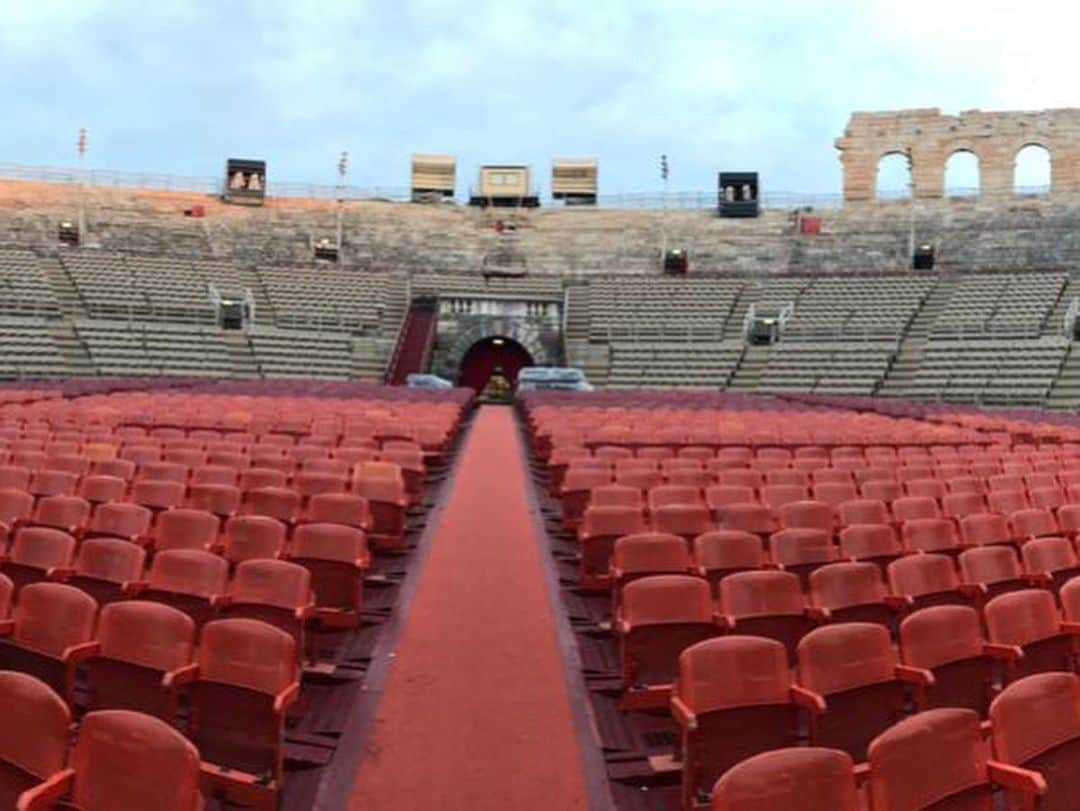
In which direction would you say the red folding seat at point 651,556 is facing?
toward the camera

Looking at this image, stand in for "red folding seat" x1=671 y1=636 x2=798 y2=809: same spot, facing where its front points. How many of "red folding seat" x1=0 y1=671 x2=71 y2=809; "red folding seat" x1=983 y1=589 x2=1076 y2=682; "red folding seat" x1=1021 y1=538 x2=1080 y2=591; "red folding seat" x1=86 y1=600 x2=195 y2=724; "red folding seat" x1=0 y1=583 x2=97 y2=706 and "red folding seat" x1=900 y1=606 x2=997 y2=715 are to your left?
3

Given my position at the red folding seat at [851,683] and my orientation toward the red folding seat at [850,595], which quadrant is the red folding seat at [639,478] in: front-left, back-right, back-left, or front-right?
front-left

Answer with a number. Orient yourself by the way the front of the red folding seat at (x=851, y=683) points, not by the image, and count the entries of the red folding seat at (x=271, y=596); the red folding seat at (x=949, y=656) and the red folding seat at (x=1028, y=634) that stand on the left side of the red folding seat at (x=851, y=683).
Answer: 2

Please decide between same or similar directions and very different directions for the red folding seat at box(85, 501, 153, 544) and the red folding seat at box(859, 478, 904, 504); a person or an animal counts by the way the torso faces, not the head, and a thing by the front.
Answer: same or similar directions

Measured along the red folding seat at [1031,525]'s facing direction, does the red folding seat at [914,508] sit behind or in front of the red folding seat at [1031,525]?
behind

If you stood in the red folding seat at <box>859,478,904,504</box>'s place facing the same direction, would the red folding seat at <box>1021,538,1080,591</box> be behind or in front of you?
in front

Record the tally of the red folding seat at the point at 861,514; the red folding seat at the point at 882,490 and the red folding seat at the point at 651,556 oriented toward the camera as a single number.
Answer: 3

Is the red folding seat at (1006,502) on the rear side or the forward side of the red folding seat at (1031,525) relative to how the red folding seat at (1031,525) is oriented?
on the rear side

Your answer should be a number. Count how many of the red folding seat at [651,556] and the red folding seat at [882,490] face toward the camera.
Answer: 2

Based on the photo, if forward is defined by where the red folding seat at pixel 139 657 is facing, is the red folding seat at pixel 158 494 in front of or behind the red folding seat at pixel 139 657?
behind

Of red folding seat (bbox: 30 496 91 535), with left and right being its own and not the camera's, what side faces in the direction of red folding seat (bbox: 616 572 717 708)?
left

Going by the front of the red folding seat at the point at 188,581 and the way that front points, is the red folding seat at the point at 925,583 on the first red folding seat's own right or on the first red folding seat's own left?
on the first red folding seat's own left

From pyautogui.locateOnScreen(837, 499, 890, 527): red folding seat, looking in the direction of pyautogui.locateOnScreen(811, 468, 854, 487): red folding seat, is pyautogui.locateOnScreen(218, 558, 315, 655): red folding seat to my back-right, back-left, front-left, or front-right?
back-left

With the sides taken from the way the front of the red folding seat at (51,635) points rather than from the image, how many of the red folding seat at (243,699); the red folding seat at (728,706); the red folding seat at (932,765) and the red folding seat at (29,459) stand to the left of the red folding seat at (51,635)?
3

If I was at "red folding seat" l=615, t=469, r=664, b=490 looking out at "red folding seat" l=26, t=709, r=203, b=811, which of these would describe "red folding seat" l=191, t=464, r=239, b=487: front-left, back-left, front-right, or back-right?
front-right

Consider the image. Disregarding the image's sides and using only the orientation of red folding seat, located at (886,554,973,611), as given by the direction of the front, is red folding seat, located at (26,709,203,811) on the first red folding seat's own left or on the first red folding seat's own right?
on the first red folding seat's own right
